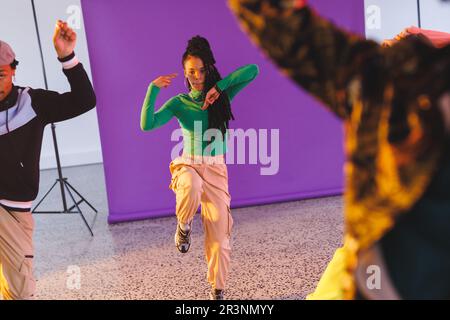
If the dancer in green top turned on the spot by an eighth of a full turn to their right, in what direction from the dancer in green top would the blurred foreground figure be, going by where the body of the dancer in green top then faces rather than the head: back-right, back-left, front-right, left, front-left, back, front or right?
front-left

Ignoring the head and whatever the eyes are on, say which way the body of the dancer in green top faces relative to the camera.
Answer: toward the camera
